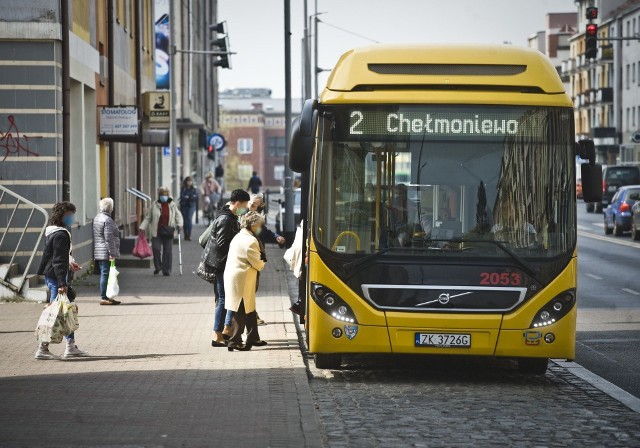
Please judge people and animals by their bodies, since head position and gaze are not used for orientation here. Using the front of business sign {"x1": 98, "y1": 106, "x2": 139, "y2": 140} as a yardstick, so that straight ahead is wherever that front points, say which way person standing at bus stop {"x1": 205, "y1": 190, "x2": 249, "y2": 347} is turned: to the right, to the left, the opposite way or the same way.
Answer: to the left

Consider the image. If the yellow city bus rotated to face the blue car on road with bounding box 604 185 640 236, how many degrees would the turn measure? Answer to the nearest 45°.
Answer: approximately 180°

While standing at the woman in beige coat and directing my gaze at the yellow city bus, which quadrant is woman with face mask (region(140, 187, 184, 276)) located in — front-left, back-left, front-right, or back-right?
back-left

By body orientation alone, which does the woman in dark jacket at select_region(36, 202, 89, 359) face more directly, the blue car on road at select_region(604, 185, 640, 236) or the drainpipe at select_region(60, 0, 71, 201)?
the blue car on road

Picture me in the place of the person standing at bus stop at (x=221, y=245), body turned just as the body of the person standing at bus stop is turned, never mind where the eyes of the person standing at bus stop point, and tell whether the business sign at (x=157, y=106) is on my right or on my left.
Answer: on my left

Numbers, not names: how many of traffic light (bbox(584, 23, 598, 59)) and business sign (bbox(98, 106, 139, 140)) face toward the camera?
2

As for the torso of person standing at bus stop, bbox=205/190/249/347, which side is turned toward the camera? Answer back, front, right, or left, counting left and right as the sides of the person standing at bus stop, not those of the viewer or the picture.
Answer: right

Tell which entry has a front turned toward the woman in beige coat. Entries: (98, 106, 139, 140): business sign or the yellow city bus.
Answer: the business sign

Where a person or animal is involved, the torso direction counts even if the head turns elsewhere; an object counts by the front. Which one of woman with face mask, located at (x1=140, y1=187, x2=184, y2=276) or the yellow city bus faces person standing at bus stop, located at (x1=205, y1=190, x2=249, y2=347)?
the woman with face mask

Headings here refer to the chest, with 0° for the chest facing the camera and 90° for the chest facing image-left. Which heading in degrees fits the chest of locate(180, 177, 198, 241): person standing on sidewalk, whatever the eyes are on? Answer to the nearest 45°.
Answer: approximately 0°

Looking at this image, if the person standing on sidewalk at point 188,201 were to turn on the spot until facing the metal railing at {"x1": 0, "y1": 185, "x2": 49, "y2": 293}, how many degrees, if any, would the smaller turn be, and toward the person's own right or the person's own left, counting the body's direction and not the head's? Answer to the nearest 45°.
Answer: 0° — they already face it

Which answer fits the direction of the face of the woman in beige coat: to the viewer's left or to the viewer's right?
to the viewer's right

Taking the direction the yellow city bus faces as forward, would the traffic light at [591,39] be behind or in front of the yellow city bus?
behind

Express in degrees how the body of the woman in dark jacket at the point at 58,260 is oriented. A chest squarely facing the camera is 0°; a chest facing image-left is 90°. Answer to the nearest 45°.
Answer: approximately 270°
